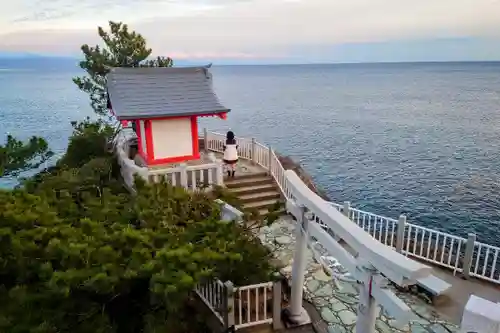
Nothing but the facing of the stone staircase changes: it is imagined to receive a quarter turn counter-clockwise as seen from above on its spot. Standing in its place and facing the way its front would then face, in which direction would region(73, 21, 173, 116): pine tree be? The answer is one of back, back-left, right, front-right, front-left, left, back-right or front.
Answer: left

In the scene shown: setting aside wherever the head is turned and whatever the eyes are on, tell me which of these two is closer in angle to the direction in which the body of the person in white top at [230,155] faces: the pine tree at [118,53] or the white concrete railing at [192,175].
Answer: the pine tree

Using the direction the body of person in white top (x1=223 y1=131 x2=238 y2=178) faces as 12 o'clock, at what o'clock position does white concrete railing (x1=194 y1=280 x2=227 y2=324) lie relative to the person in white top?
The white concrete railing is roughly at 6 o'clock from the person in white top.

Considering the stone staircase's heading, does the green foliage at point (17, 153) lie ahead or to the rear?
to the rear

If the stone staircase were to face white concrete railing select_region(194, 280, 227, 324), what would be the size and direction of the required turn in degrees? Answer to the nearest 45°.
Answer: approximately 45° to its right

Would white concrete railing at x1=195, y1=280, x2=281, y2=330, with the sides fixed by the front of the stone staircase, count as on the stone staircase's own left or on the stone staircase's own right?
on the stone staircase's own right

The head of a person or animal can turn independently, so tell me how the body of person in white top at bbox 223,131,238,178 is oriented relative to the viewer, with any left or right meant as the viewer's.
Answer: facing away from the viewer

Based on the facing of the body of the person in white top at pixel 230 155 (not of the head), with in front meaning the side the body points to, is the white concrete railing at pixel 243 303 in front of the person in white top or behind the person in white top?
behind

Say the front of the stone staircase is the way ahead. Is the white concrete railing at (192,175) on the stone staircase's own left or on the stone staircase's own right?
on the stone staircase's own right
